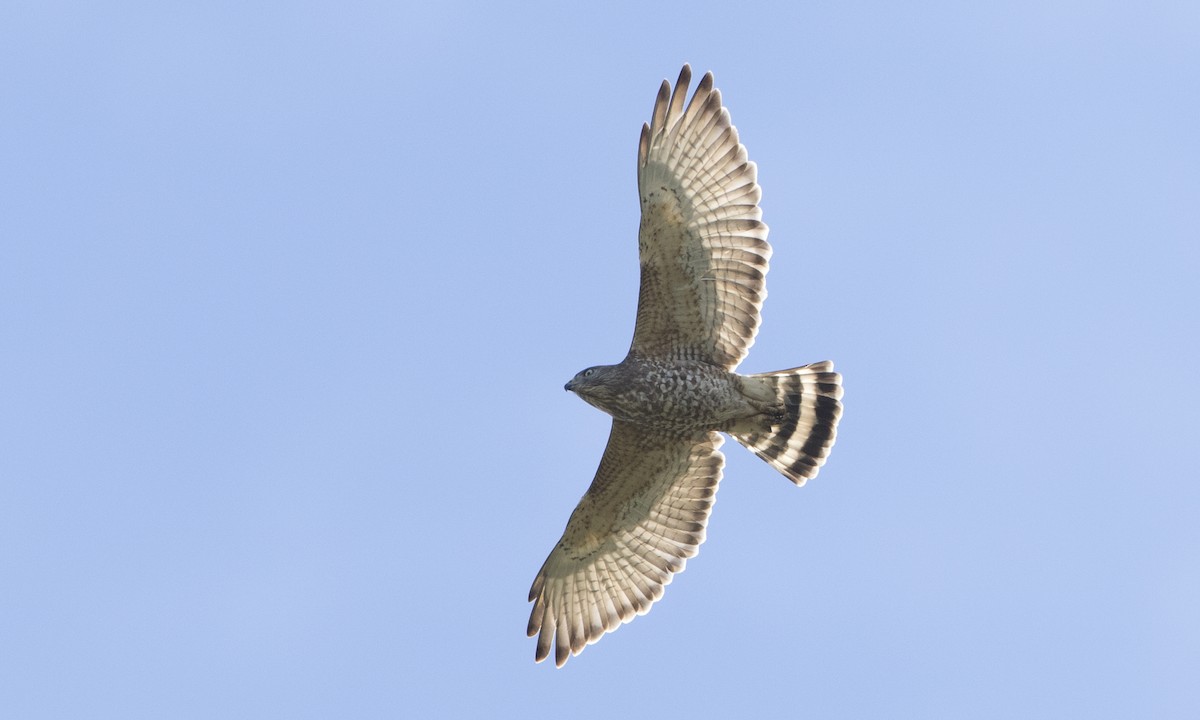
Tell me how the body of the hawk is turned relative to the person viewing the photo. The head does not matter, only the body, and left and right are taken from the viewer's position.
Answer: facing to the left of the viewer
